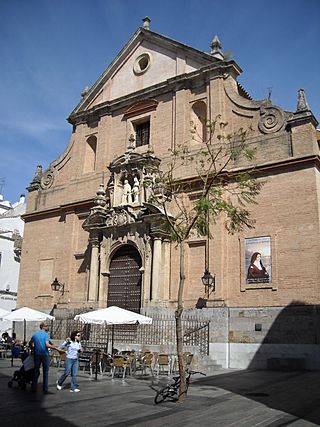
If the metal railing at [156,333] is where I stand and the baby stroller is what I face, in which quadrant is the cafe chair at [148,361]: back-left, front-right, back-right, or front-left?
front-left

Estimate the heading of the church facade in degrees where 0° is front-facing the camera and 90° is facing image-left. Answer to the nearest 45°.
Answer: approximately 45°

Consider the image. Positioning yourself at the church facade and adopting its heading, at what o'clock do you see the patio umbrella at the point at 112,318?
The patio umbrella is roughly at 11 o'clock from the church facade.
